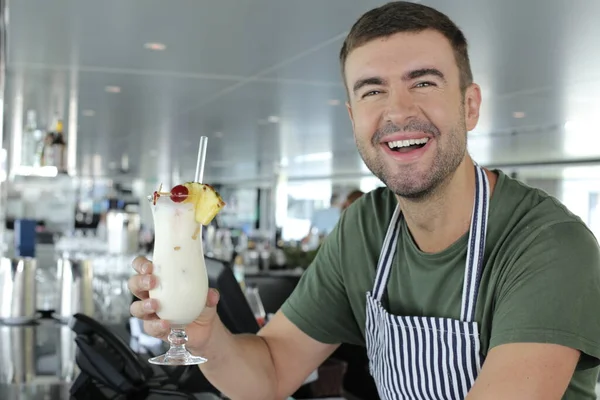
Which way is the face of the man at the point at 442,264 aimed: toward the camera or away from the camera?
toward the camera

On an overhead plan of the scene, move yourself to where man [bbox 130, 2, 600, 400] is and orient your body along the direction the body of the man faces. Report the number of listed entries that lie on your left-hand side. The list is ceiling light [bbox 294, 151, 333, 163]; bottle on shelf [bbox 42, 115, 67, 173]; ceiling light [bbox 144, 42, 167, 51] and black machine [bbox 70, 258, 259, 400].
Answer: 0

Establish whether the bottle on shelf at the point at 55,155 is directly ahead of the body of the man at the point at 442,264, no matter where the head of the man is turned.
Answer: no

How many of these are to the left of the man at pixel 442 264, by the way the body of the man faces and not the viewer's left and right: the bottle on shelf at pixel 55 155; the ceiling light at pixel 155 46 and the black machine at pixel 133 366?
0

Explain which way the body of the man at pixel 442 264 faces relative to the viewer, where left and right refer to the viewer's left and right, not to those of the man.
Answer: facing the viewer and to the left of the viewer

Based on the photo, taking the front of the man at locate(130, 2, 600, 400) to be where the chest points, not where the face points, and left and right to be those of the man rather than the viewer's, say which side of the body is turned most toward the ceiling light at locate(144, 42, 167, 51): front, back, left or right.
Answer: right

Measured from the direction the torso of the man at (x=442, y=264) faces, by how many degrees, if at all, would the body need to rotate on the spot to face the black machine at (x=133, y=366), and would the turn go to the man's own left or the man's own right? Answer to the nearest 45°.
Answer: approximately 90° to the man's own right

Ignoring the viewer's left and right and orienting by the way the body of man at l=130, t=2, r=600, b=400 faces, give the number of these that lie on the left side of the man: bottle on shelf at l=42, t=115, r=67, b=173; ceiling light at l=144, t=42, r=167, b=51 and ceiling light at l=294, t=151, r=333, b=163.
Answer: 0

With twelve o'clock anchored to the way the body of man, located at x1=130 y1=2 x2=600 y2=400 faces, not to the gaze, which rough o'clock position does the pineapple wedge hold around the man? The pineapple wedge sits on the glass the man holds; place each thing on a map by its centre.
The pineapple wedge is roughly at 1 o'clock from the man.

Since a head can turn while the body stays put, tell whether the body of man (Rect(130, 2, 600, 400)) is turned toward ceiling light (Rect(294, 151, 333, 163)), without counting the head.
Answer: no
